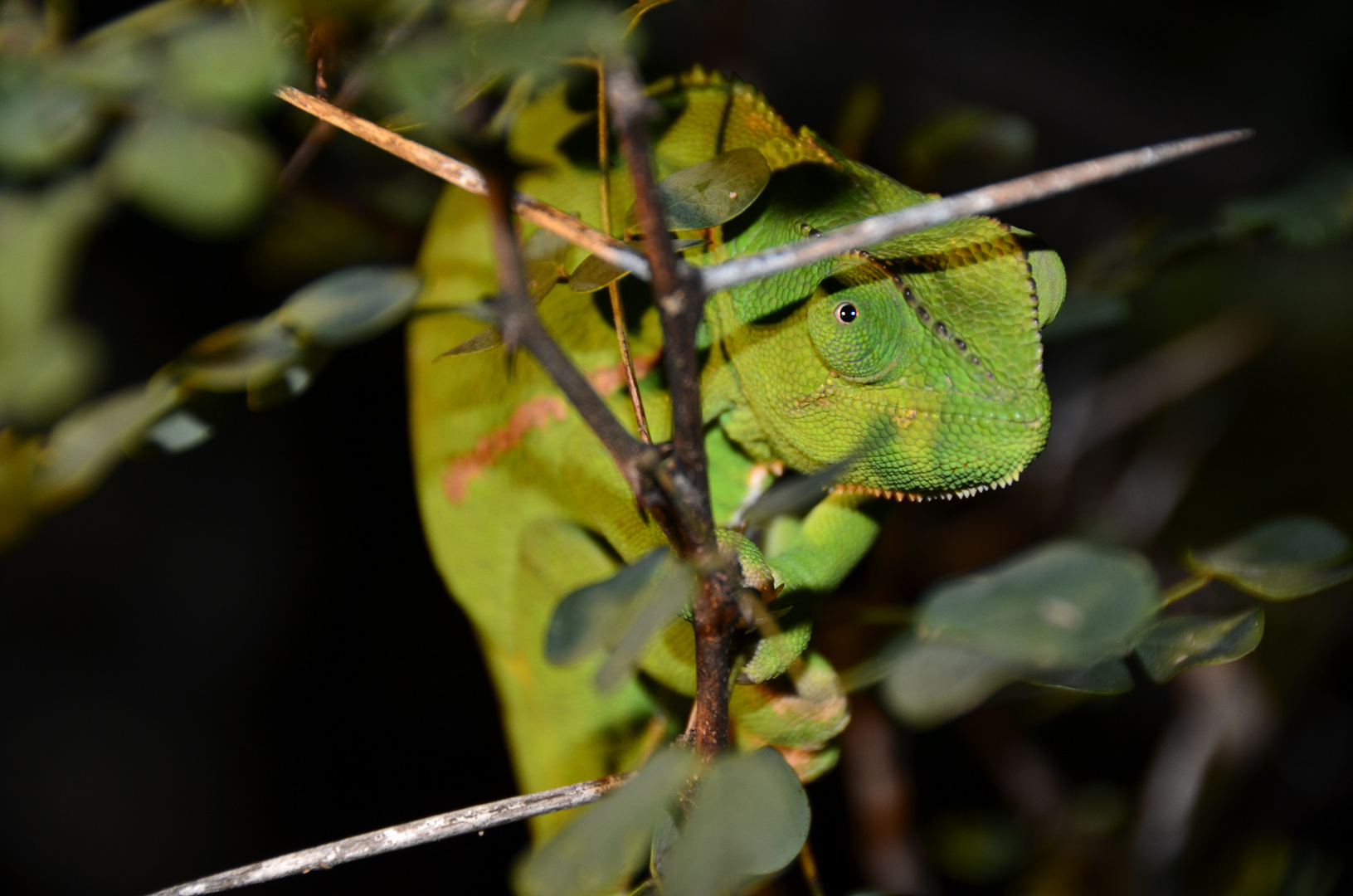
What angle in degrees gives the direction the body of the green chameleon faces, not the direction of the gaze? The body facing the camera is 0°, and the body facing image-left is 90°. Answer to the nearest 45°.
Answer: approximately 315°

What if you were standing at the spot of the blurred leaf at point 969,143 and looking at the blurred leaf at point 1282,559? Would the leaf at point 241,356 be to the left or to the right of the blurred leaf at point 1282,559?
right
